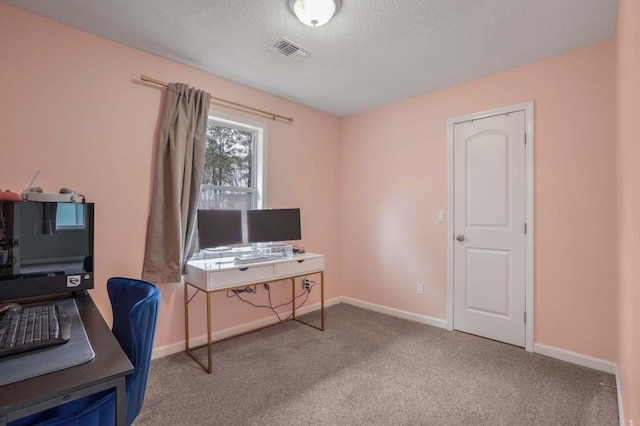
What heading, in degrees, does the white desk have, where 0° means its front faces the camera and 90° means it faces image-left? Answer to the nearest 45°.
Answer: approximately 315°

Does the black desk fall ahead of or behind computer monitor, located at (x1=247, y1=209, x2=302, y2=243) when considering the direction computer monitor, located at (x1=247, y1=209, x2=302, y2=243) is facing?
ahead

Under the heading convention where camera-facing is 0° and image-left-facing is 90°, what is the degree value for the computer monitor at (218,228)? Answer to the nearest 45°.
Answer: approximately 315°

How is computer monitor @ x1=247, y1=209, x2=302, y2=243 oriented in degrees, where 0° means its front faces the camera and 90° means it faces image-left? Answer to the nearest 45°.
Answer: approximately 0°

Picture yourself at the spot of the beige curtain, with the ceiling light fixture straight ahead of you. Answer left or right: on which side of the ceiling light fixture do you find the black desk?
right

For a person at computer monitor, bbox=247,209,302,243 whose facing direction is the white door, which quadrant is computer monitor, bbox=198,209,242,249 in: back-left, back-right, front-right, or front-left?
back-right

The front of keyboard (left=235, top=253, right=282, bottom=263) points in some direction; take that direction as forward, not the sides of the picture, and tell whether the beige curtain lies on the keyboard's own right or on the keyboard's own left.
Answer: on the keyboard's own right
